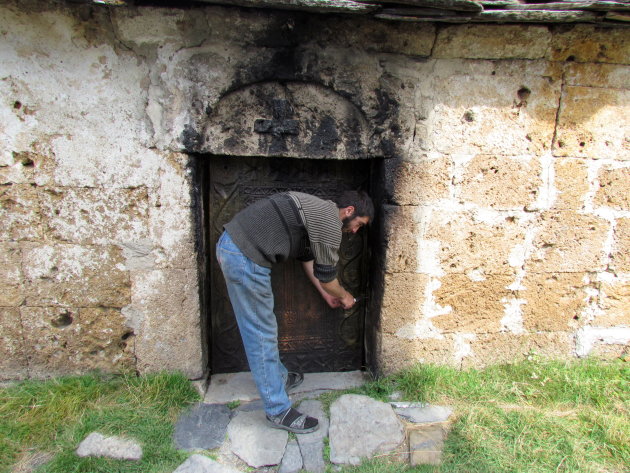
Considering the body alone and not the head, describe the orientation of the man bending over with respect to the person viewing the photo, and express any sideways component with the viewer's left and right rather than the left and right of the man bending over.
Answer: facing to the right of the viewer

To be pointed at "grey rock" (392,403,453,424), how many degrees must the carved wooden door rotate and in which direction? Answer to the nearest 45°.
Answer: approximately 45° to its left

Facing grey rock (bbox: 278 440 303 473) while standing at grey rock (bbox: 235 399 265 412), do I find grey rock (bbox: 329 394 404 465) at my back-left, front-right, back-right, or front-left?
front-left

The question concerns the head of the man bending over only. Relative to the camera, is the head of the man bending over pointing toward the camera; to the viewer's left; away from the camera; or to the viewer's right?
to the viewer's right

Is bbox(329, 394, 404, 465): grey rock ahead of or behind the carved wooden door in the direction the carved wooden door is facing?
ahead

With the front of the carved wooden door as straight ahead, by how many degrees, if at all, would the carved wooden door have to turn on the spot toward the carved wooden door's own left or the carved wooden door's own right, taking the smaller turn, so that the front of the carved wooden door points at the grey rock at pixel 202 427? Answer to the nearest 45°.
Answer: approximately 45° to the carved wooden door's own right

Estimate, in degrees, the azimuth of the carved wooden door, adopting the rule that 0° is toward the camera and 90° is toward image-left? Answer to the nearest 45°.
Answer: approximately 0°

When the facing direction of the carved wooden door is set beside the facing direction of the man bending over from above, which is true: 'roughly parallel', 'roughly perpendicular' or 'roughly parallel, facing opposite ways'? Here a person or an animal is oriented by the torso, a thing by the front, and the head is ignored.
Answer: roughly perpendicular

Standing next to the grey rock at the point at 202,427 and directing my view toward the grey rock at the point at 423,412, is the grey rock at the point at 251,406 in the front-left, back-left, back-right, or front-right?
front-left
